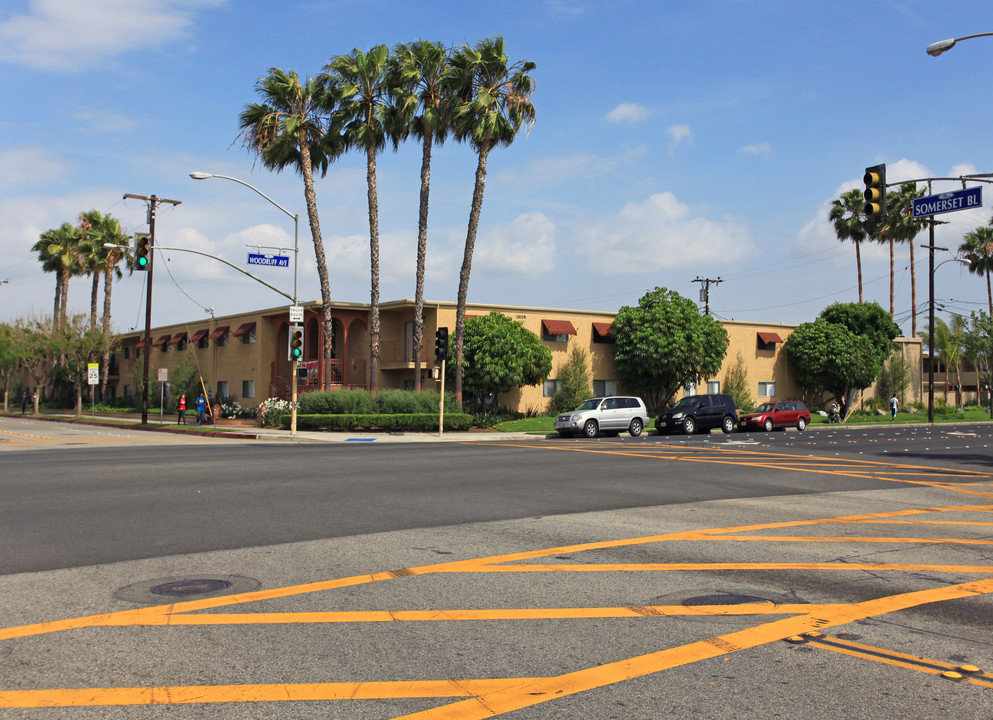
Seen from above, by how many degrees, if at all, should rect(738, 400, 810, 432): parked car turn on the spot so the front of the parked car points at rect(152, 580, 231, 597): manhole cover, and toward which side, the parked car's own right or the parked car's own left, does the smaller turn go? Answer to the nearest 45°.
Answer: approximately 45° to the parked car's own left

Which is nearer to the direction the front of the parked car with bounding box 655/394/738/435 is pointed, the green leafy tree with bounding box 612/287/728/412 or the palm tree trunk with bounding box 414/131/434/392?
the palm tree trunk

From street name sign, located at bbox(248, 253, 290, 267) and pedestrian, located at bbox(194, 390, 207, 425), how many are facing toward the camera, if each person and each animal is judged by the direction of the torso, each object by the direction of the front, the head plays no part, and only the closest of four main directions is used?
2

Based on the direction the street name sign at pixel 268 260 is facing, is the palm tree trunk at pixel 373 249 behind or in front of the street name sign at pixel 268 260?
behind

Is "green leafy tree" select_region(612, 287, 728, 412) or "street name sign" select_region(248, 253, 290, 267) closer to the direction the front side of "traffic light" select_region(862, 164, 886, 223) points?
the street name sign

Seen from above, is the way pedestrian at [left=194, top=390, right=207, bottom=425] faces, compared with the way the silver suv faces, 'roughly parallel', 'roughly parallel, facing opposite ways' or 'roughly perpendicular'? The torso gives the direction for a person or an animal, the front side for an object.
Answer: roughly perpendicular

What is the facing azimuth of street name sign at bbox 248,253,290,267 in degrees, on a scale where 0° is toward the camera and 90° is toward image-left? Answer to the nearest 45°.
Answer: approximately 0°

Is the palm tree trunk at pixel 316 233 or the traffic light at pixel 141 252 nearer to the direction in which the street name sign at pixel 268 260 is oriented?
the traffic light

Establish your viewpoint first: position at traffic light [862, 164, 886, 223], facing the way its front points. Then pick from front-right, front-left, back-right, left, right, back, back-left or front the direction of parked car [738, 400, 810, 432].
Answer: back-right
